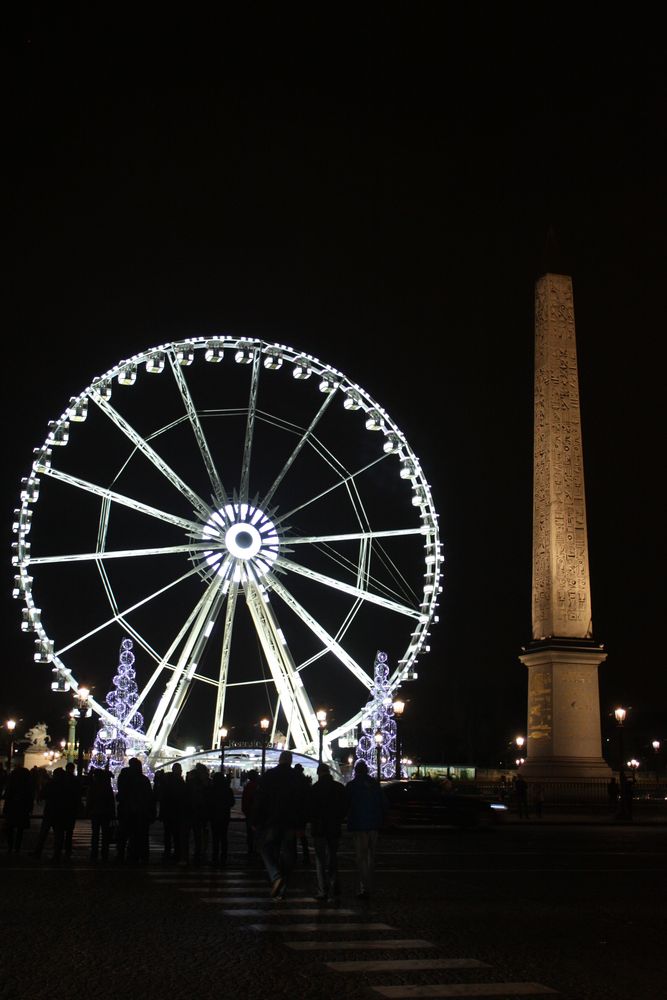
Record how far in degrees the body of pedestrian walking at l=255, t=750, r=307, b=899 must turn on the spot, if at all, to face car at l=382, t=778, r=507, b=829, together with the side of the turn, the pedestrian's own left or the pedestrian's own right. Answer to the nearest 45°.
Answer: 0° — they already face it

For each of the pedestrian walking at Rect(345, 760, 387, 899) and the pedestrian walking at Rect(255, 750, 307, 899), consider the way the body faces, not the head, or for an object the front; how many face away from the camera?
2

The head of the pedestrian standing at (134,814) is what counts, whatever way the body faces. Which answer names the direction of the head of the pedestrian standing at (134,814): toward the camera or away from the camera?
away from the camera

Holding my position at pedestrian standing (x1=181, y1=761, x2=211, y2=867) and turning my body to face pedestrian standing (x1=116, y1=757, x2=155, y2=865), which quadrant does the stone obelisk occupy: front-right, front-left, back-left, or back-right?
back-right

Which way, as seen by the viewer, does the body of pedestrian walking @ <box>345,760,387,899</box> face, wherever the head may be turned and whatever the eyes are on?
away from the camera

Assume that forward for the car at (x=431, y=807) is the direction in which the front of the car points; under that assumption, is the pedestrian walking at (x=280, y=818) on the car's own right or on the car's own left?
on the car's own right

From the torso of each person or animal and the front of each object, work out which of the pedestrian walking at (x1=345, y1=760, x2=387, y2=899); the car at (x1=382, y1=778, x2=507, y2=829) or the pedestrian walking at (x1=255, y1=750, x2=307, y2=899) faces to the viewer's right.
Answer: the car

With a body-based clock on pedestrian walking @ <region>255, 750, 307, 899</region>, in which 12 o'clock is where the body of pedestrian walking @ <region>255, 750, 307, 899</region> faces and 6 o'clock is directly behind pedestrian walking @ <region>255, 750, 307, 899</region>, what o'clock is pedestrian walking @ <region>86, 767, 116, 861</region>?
pedestrian walking @ <region>86, 767, 116, 861</region> is roughly at 11 o'clock from pedestrian walking @ <region>255, 750, 307, 899</region>.

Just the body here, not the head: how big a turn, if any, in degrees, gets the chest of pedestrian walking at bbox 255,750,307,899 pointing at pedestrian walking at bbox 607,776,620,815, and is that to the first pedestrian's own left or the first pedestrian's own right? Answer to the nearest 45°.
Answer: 0° — they already face them

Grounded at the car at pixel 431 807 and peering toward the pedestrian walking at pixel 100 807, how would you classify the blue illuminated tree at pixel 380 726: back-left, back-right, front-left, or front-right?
back-right

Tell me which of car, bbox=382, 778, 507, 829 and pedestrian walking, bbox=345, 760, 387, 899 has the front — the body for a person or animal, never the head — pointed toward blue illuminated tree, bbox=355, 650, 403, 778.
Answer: the pedestrian walking

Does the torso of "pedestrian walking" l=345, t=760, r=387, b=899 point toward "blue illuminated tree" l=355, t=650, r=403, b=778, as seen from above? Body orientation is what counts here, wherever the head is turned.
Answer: yes

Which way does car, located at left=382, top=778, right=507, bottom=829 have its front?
to the viewer's right

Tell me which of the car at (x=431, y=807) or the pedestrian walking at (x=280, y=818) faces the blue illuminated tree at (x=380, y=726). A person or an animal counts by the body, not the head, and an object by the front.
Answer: the pedestrian walking

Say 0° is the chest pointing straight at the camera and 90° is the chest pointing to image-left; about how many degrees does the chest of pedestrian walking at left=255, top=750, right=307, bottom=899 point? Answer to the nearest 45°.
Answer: approximately 180°
